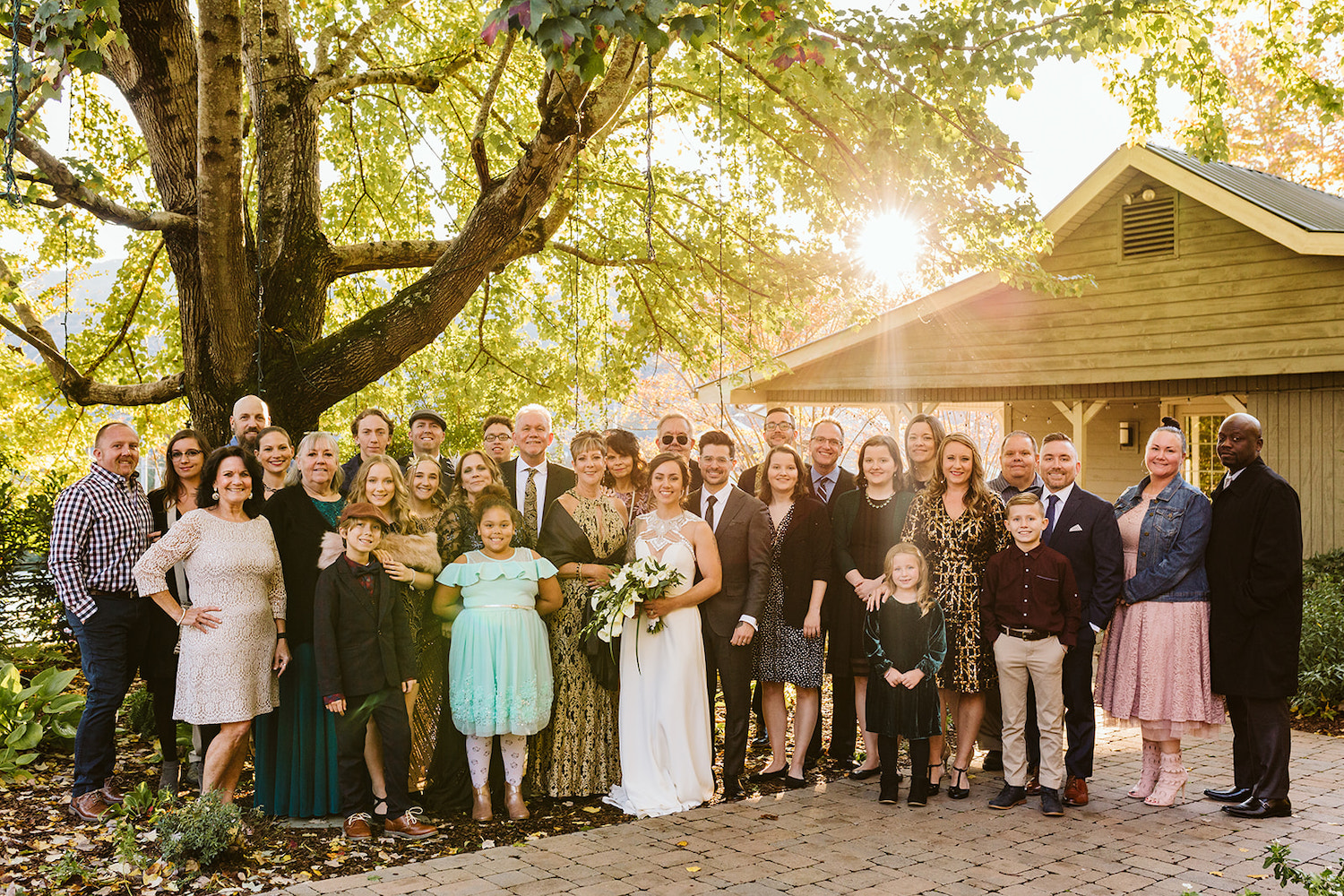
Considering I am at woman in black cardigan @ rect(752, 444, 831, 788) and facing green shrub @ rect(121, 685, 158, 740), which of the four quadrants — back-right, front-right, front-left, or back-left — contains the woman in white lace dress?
front-left

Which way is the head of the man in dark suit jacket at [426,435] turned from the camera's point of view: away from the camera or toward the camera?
toward the camera

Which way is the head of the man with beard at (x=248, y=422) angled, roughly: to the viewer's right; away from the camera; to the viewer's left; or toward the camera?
toward the camera

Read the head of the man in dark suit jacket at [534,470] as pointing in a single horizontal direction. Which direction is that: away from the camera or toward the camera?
toward the camera

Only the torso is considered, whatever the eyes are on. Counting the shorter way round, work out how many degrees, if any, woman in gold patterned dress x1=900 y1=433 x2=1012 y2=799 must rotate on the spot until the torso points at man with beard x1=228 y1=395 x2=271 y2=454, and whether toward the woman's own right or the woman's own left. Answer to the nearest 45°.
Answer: approximately 90° to the woman's own right

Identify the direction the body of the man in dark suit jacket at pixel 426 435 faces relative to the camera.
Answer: toward the camera

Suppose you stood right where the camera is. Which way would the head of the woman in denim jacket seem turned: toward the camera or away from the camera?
toward the camera

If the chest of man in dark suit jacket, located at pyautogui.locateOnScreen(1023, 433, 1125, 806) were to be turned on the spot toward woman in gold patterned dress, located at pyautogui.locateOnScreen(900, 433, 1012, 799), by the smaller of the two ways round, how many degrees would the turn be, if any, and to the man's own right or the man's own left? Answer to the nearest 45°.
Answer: approximately 45° to the man's own right

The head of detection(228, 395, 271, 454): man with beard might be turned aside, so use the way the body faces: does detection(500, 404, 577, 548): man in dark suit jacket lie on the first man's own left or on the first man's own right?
on the first man's own left

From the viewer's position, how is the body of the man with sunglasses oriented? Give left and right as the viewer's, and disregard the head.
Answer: facing the viewer

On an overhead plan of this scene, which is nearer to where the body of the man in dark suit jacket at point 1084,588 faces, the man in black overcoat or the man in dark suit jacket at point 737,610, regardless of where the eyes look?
the man in dark suit jacket

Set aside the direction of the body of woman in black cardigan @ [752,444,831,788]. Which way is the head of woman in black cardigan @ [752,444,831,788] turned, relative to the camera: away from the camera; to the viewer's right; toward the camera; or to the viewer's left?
toward the camera

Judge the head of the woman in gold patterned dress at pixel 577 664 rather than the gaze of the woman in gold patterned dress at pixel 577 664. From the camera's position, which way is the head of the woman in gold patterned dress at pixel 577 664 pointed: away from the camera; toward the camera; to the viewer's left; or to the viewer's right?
toward the camera

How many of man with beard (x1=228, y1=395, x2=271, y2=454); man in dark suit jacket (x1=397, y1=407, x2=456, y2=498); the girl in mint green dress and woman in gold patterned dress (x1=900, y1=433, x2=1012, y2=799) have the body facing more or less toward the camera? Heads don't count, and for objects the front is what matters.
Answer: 4

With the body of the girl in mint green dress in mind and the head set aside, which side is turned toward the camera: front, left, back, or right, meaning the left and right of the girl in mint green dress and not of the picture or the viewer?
front

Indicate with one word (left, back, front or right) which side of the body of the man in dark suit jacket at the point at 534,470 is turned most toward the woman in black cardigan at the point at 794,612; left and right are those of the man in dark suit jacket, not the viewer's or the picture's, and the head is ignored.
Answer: left

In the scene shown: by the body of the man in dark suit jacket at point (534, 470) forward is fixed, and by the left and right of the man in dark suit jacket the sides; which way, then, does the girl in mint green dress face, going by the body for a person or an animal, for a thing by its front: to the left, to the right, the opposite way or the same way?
the same way

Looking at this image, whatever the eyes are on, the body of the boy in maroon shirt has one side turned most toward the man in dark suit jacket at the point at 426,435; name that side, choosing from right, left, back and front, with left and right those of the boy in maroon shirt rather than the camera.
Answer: right

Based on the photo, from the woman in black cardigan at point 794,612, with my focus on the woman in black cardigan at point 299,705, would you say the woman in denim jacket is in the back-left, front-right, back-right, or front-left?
back-left
